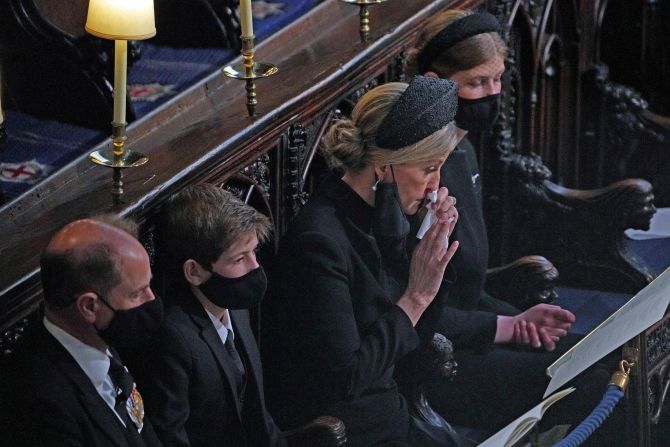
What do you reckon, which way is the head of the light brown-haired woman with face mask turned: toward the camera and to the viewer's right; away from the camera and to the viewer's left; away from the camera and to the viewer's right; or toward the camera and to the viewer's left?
toward the camera and to the viewer's right

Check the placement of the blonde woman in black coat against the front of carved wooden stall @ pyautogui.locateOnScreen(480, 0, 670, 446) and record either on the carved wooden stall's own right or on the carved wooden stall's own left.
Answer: on the carved wooden stall's own right

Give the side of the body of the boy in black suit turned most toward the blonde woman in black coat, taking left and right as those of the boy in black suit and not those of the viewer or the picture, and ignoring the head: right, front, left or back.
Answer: left

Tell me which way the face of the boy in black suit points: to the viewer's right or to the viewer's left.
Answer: to the viewer's right

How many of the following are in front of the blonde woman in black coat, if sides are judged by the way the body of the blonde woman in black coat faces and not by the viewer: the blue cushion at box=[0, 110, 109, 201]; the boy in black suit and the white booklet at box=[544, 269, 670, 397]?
1

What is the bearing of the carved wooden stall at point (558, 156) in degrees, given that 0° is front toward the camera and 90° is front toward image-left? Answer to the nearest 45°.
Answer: approximately 315°

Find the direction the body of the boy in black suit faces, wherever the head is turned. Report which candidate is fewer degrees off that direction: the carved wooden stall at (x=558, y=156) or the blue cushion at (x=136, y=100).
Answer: the carved wooden stall

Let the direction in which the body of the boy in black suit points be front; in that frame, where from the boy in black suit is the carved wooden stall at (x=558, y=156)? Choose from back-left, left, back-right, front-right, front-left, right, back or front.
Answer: left

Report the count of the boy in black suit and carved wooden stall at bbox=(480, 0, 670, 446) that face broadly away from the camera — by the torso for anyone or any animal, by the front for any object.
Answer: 0

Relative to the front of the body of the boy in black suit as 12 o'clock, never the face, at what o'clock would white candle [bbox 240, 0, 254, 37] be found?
The white candle is roughly at 8 o'clock from the boy in black suit.

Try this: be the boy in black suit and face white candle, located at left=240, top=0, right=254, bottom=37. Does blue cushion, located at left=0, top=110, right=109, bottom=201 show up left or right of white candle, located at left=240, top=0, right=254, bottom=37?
left
